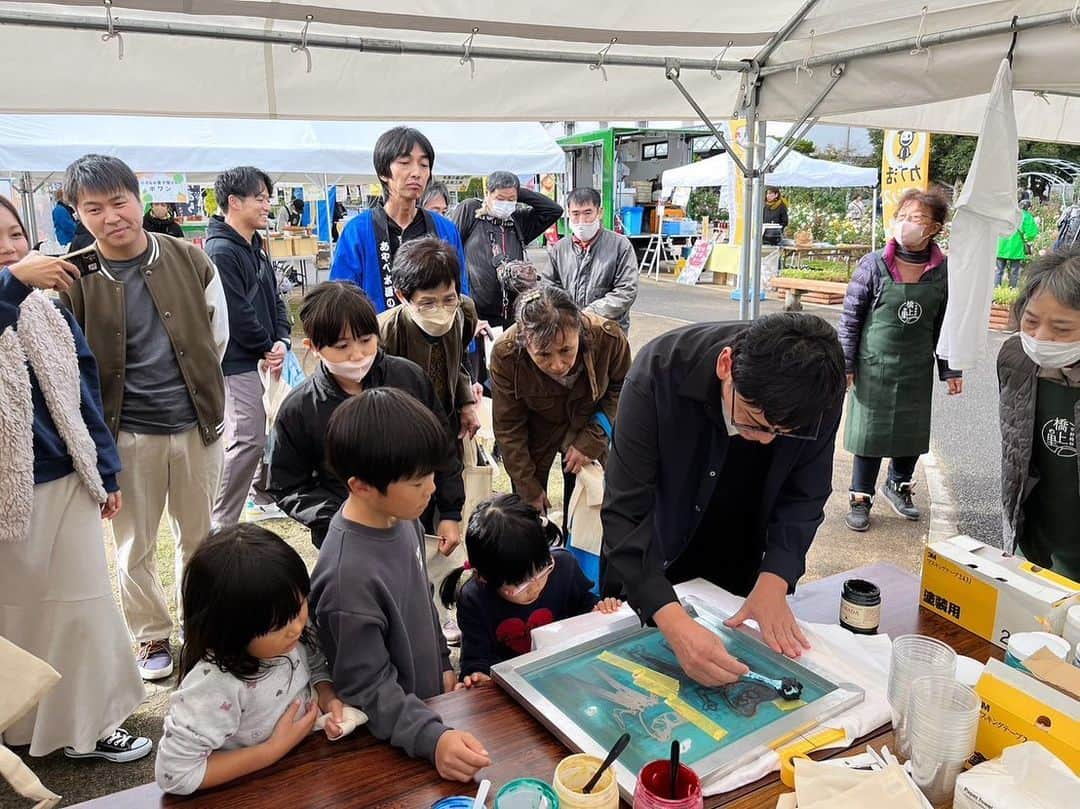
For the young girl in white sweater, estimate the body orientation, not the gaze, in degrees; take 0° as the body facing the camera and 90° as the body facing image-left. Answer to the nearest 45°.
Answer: approximately 315°

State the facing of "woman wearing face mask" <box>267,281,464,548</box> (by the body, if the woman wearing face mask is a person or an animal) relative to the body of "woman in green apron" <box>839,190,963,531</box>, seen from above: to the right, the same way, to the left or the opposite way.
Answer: to the left

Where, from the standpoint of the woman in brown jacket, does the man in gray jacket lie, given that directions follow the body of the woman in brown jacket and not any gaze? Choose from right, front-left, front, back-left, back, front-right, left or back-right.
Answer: back

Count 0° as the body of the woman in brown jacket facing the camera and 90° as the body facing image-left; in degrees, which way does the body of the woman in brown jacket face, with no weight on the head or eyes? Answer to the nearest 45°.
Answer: approximately 0°

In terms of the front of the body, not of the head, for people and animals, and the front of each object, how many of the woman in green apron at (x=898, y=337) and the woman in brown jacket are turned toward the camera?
2

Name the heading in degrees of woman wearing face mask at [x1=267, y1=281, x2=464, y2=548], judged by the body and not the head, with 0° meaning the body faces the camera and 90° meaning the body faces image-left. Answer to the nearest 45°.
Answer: approximately 315°
